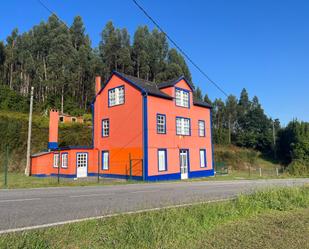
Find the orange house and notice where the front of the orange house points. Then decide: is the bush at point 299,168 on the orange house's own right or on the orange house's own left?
on the orange house's own left

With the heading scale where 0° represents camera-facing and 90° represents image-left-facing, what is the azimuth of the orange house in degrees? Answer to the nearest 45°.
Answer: approximately 315°
